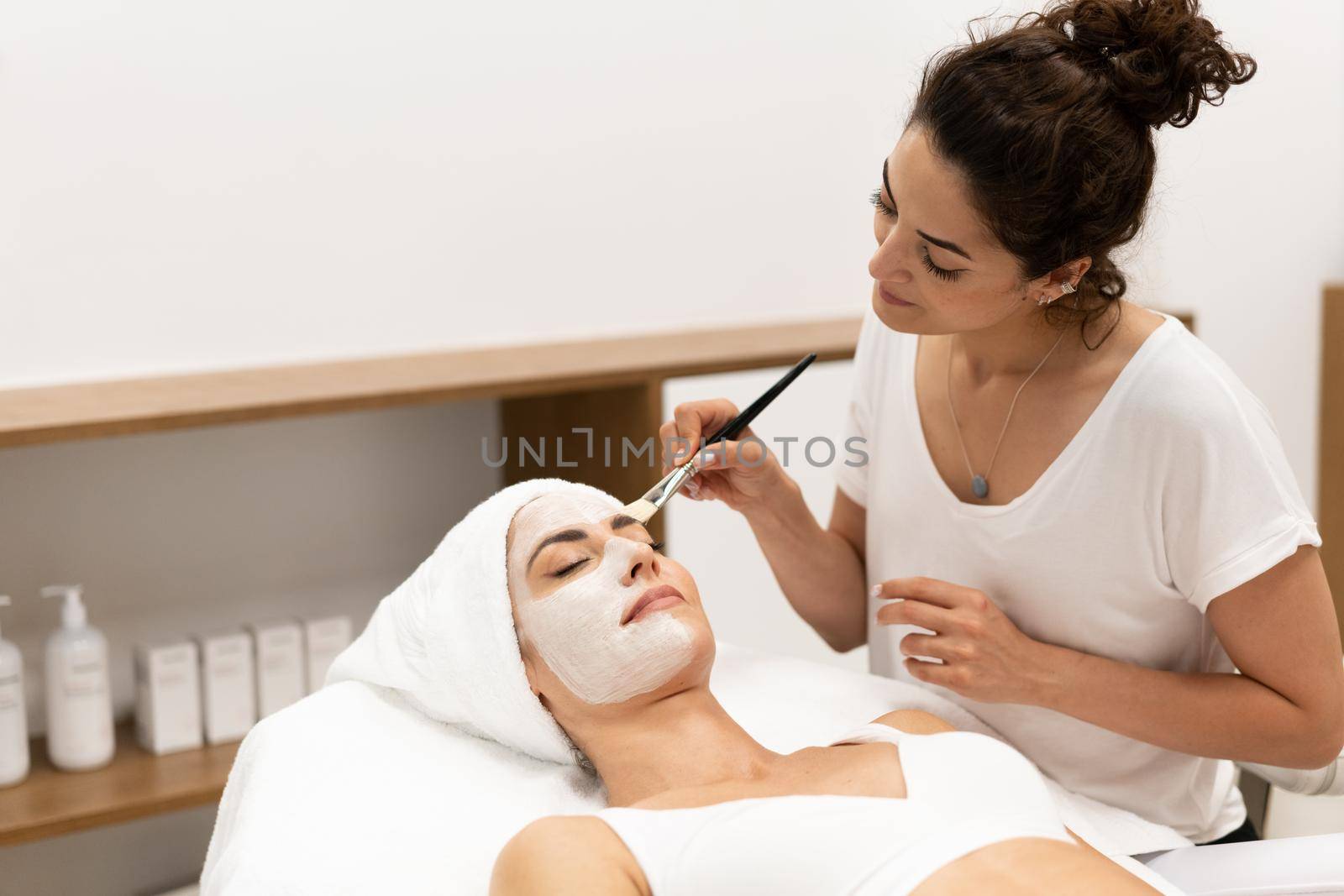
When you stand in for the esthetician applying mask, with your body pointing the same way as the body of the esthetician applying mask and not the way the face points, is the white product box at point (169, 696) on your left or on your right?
on your right

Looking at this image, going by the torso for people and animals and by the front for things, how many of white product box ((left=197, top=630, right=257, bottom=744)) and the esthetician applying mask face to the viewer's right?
0

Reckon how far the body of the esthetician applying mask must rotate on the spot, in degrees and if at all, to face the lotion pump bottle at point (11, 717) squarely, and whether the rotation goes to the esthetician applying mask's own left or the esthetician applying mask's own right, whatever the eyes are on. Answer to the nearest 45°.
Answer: approximately 45° to the esthetician applying mask's own right

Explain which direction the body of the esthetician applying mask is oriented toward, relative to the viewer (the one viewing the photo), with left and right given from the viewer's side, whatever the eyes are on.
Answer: facing the viewer and to the left of the viewer

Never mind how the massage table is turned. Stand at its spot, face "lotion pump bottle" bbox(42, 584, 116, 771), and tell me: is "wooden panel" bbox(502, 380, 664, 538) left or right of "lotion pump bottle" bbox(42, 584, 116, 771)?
right

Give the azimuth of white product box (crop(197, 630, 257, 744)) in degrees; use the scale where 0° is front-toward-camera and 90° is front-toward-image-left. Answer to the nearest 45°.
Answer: approximately 0°

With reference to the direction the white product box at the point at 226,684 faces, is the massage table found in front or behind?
in front

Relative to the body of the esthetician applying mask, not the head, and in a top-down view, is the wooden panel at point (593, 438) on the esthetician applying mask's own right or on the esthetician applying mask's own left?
on the esthetician applying mask's own right
